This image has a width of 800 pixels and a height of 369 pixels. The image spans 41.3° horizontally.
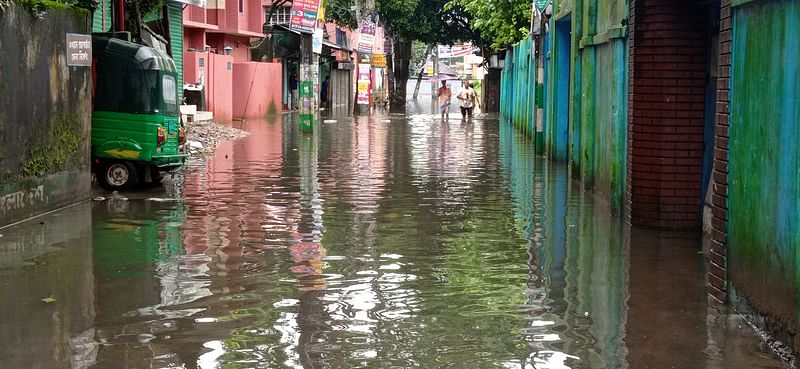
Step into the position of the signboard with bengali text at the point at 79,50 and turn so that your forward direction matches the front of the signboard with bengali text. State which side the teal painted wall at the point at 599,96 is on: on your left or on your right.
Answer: on your left

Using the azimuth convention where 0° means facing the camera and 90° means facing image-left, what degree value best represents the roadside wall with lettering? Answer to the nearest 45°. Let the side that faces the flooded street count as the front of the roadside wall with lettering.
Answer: approximately 315°

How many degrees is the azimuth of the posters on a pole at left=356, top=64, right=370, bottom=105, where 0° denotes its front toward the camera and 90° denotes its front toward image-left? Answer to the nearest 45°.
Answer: approximately 0°

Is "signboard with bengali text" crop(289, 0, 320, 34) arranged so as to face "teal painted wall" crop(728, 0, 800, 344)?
yes

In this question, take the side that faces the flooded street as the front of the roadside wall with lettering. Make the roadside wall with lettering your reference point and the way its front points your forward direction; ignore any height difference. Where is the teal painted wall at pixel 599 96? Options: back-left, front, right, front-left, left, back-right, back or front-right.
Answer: front-left

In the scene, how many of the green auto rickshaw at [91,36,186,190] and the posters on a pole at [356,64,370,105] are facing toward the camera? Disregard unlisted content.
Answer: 1

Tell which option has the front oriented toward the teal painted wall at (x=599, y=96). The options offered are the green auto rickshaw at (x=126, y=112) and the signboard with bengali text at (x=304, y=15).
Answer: the signboard with bengali text
